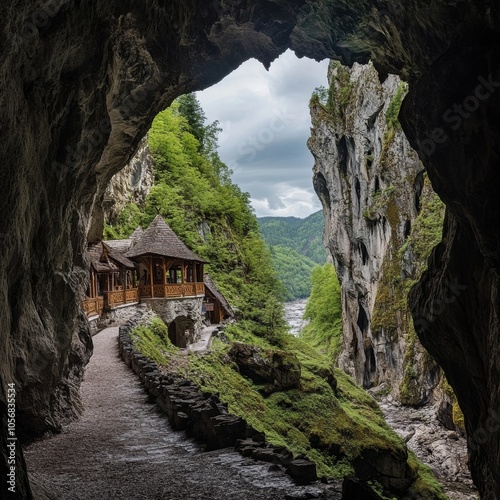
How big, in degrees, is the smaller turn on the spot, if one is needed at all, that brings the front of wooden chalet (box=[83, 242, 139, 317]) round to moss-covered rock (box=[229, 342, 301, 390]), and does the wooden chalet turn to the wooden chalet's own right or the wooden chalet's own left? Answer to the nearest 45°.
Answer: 0° — it already faces it

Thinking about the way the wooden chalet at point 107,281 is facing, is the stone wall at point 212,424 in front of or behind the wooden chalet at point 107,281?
in front

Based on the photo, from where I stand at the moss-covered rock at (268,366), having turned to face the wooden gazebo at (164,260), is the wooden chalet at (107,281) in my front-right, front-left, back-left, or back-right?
front-left

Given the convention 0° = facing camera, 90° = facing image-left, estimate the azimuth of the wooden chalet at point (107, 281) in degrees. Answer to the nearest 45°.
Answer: approximately 315°

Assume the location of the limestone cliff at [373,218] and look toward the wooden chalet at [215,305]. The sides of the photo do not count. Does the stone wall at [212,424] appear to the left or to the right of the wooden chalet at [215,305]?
left

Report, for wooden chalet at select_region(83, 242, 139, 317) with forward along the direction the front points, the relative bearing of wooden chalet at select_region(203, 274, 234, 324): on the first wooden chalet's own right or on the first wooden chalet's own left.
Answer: on the first wooden chalet's own left

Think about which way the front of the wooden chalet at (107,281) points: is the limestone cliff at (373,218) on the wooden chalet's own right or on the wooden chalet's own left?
on the wooden chalet's own left

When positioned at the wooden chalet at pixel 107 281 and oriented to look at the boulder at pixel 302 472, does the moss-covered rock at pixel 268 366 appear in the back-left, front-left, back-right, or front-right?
front-left
